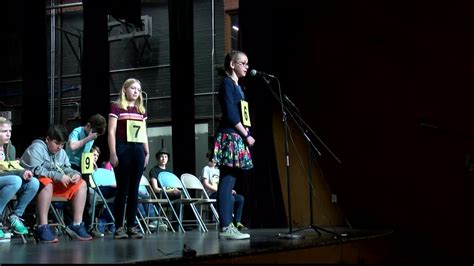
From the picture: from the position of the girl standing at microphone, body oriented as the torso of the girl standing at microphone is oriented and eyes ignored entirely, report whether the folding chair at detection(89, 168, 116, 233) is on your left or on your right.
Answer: on your left

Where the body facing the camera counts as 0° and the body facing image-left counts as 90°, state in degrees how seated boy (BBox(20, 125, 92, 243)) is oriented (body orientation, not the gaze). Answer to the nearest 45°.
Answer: approximately 315°

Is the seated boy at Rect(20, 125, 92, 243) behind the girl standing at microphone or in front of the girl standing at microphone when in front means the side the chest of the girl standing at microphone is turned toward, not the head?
behind

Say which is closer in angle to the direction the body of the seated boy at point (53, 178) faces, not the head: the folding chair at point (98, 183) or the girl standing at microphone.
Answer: the girl standing at microphone

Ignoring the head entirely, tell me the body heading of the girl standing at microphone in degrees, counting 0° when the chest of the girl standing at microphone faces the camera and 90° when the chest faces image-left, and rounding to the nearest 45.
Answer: approximately 270°

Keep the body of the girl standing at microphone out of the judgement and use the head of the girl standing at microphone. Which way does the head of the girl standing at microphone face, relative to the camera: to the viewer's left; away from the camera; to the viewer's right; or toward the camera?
to the viewer's right
